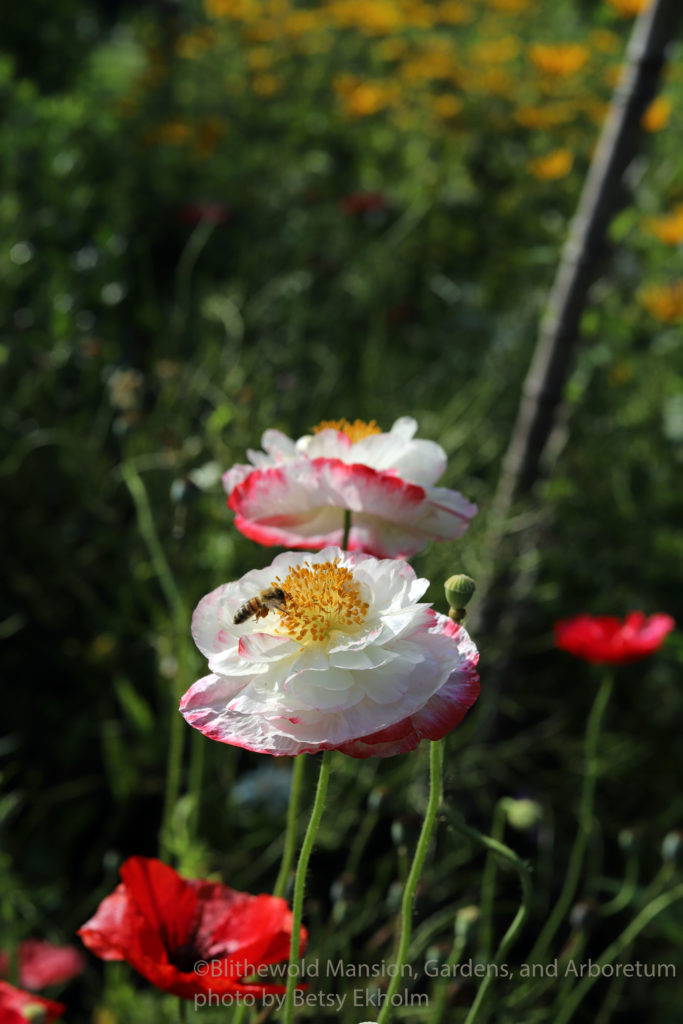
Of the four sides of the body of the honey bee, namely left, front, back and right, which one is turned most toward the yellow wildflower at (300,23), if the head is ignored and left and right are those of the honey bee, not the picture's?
left

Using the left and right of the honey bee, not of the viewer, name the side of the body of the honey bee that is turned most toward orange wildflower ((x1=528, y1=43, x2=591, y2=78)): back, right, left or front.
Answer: left

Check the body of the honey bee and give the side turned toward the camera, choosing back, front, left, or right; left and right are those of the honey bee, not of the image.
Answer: right

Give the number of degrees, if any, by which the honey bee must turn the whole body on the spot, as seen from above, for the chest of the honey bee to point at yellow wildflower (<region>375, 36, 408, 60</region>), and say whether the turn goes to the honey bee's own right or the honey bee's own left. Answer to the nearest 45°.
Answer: approximately 90° to the honey bee's own left

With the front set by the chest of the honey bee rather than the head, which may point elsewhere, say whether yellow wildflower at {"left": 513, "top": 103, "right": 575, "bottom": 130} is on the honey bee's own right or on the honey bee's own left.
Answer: on the honey bee's own left
